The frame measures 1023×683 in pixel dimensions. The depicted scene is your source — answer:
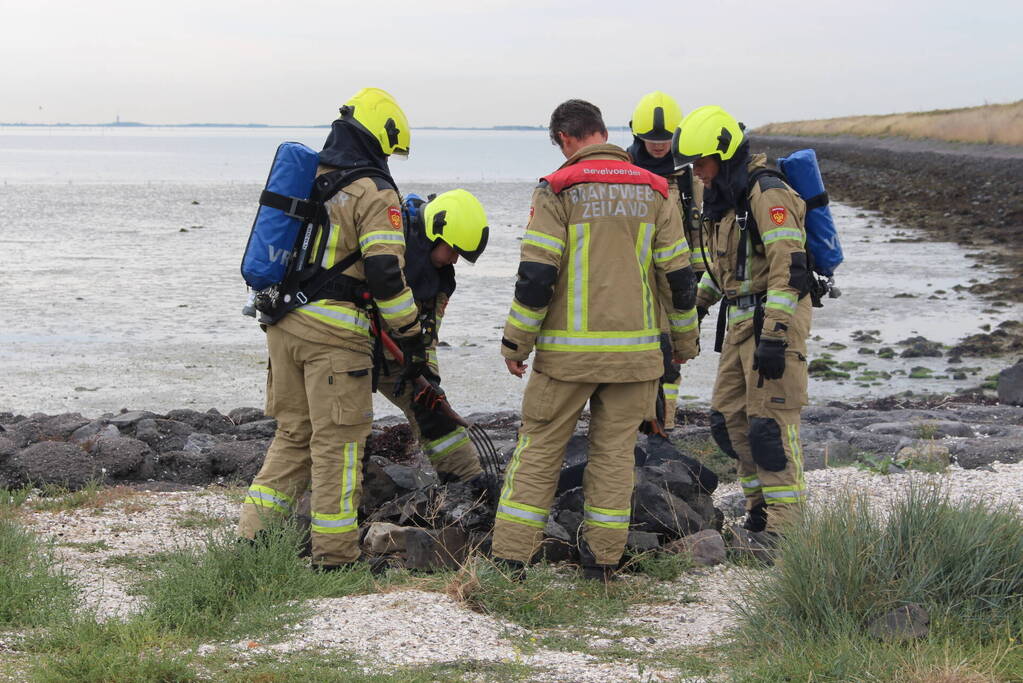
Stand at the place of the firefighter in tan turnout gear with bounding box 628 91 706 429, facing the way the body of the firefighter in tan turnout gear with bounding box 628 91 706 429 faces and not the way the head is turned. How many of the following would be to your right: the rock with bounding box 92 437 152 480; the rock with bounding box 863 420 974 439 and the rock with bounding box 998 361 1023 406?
1

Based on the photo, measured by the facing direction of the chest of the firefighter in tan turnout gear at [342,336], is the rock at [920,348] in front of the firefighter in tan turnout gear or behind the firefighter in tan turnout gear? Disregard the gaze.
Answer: in front

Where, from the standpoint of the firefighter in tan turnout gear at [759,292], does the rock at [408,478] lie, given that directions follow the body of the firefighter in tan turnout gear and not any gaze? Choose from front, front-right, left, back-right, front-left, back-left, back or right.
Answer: front-right

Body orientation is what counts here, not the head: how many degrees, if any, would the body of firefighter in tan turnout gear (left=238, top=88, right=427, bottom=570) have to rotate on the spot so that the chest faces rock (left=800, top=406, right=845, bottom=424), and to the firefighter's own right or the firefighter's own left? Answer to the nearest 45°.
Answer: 0° — they already face it

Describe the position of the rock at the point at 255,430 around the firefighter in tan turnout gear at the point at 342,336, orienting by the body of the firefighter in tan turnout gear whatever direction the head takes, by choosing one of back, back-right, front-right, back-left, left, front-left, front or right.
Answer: front-left

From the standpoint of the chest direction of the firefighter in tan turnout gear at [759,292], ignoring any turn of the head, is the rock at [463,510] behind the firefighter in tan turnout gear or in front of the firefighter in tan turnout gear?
in front

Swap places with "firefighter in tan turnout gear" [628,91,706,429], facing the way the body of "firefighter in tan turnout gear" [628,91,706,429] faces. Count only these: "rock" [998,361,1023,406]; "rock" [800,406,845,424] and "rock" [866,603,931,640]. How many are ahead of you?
1

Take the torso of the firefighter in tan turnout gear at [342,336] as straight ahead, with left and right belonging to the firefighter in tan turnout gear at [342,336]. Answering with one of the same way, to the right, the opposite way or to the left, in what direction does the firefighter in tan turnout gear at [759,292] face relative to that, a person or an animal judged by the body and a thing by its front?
the opposite way

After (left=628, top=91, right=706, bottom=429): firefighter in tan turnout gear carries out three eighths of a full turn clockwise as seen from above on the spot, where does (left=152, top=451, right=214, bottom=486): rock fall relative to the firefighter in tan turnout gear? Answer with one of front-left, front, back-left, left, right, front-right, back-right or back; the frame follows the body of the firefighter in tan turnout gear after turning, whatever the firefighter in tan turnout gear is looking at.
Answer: front-left

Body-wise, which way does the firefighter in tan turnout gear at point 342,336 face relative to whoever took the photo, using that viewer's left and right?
facing away from the viewer and to the right of the viewer

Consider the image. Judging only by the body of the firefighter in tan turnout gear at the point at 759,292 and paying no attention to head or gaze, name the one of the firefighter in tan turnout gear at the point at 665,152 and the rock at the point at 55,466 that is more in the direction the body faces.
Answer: the rock

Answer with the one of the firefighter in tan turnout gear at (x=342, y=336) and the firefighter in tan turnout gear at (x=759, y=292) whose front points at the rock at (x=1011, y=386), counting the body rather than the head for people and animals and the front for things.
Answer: the firefighter in tan turnout gear at (x=342, y=336)

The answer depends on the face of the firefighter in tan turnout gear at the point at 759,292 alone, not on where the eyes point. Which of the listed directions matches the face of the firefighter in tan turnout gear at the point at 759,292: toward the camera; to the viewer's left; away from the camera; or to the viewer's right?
to the viewer's left

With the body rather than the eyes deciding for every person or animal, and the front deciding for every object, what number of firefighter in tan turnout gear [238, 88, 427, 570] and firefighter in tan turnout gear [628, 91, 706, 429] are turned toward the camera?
1
